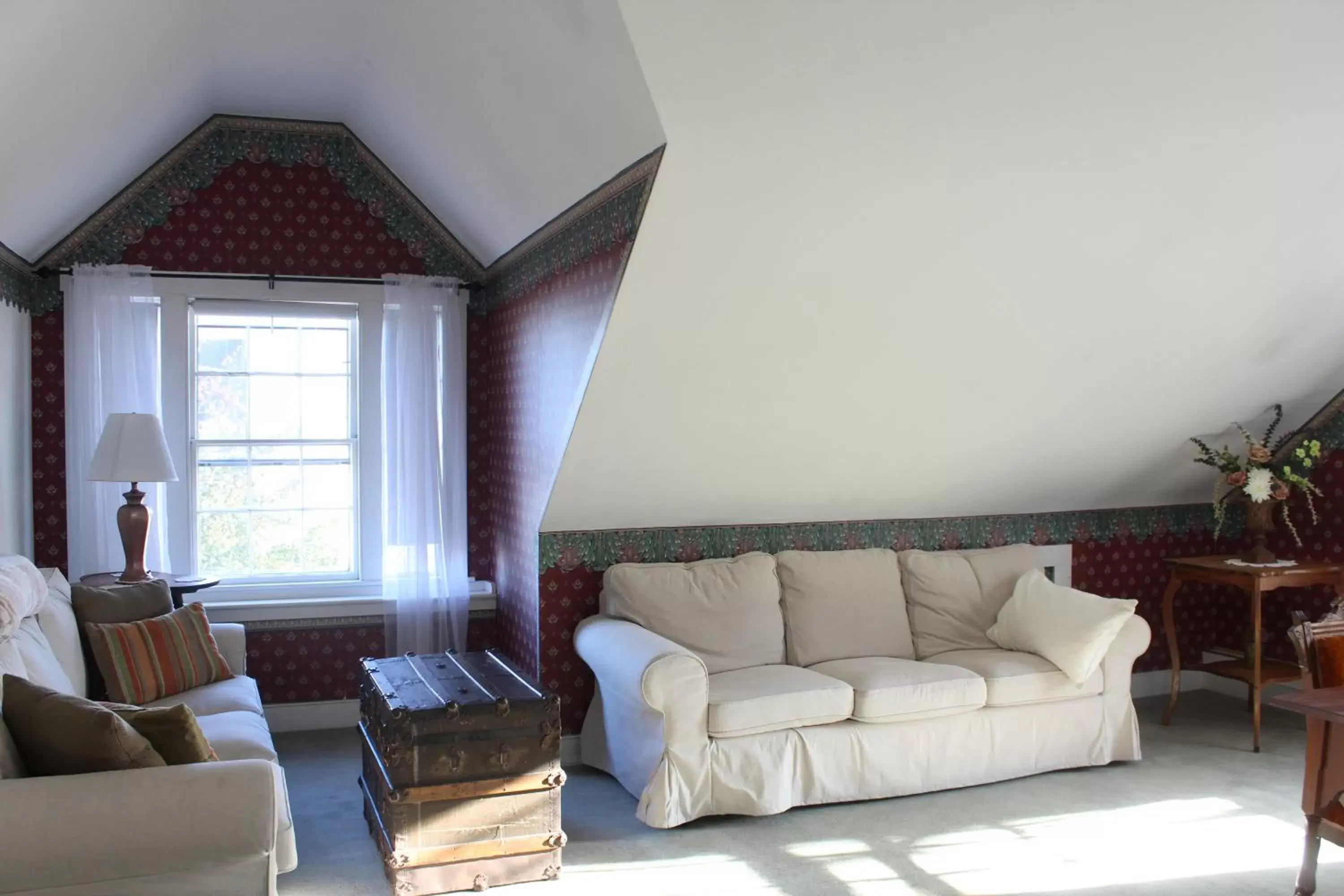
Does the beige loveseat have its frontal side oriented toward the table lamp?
no

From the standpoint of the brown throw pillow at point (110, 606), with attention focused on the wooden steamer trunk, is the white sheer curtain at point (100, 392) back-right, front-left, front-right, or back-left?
back-left

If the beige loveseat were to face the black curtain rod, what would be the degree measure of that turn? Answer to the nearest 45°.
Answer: approximately 90° to its left

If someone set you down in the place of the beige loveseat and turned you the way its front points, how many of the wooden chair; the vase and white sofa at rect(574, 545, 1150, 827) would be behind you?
0

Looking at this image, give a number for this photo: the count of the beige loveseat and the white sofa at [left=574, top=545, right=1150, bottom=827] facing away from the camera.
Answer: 0

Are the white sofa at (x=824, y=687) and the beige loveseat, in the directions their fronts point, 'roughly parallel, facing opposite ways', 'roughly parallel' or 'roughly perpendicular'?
roughly perpendicular

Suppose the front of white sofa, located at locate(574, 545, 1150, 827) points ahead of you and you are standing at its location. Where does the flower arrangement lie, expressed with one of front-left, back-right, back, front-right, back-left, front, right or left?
left

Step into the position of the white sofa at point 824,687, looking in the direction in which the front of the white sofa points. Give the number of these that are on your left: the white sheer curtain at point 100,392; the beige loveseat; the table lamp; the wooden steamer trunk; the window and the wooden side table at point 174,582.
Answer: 0

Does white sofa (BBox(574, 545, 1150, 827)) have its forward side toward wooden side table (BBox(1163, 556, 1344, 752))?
no

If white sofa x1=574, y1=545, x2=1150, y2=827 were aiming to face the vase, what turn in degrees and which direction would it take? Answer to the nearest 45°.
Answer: approximately 90° to its left

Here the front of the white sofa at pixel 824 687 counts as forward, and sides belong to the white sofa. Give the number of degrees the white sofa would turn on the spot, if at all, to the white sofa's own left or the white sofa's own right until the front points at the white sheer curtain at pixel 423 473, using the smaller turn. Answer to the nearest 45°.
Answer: approximately 135° to the white sofa's own right

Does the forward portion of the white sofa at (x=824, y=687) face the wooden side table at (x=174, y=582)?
no

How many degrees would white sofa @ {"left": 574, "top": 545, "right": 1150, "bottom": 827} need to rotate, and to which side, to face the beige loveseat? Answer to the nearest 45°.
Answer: approximately 90° to its right

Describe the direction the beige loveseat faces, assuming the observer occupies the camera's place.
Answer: facing to the right of the viewer

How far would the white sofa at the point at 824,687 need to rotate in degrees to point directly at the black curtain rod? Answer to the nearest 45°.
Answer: approximately 135° to its right

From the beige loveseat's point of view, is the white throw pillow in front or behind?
in front

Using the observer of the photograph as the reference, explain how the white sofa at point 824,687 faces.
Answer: facing the viewer and to the right of the viewer

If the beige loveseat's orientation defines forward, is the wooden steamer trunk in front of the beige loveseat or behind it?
in front

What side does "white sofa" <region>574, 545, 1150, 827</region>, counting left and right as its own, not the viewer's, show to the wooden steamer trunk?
right

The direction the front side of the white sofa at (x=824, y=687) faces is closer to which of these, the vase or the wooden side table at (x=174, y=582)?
the vase

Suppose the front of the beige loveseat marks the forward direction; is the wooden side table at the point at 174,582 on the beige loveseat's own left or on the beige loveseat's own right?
on the beige loveseat's own left
